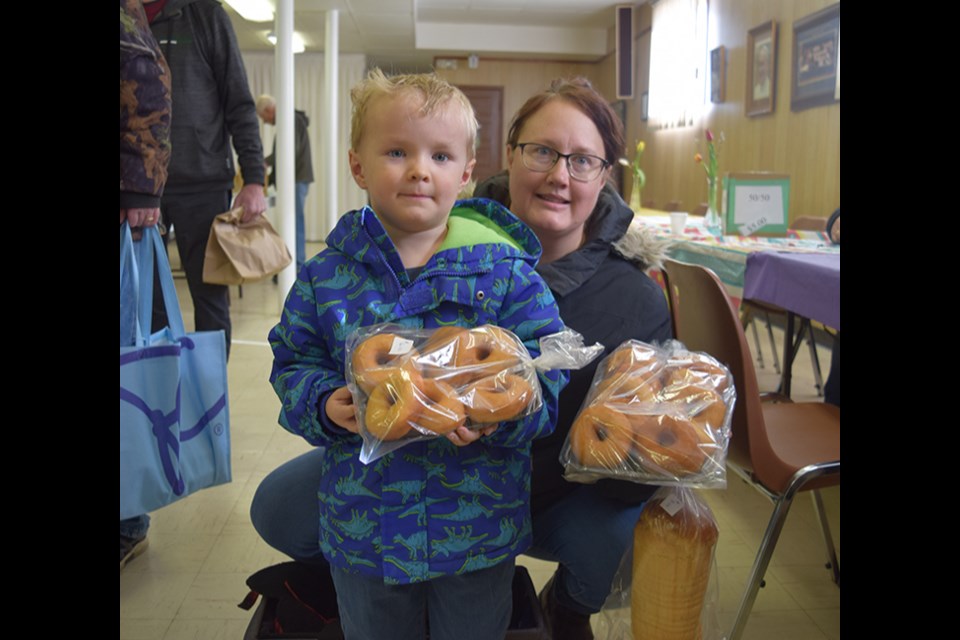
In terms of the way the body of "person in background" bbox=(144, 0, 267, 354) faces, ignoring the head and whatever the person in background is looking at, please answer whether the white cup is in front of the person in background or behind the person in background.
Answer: behind

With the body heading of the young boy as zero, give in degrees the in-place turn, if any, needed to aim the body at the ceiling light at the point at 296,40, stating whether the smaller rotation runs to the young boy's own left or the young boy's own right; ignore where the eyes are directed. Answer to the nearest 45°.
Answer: approximately 180°

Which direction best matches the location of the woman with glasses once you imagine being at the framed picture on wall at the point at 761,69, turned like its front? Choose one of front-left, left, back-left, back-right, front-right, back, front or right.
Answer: front-left

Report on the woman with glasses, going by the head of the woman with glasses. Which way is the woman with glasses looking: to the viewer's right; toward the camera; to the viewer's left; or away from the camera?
toward the camera

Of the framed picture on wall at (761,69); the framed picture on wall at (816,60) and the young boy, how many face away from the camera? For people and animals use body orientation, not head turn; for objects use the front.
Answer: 0

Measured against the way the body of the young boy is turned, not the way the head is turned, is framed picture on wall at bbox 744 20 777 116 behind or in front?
behind

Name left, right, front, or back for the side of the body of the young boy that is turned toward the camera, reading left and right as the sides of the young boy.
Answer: front

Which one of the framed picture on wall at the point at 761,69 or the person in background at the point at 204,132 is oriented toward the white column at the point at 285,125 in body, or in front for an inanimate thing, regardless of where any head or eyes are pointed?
the framed picture on wall

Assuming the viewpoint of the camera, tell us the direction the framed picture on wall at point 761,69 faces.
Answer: facing the viewer and to the left of the viewer

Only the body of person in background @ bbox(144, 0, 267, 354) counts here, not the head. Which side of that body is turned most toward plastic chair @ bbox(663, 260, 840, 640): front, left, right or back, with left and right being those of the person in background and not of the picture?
left

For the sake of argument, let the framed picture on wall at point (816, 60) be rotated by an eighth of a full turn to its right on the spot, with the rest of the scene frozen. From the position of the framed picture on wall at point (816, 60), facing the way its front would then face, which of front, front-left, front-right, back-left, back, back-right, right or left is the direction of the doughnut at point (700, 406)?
left

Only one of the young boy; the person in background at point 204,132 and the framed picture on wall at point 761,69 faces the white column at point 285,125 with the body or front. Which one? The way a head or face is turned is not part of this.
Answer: the framed picture on wall

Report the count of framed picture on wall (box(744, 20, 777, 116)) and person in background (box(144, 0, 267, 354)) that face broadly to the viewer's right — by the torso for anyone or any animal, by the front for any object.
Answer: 0

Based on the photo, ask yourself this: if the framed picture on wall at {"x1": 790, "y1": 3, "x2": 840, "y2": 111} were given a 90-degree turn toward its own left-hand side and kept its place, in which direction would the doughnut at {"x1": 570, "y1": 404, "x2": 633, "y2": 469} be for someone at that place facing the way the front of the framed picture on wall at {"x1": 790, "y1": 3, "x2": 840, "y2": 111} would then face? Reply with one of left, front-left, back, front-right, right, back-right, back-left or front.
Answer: front-right

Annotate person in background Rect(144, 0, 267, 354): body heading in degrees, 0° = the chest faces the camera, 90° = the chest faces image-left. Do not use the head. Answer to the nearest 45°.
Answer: approximately 45°

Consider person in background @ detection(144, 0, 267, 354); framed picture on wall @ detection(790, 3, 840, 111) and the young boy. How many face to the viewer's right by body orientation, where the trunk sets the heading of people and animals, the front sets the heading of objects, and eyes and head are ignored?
0
